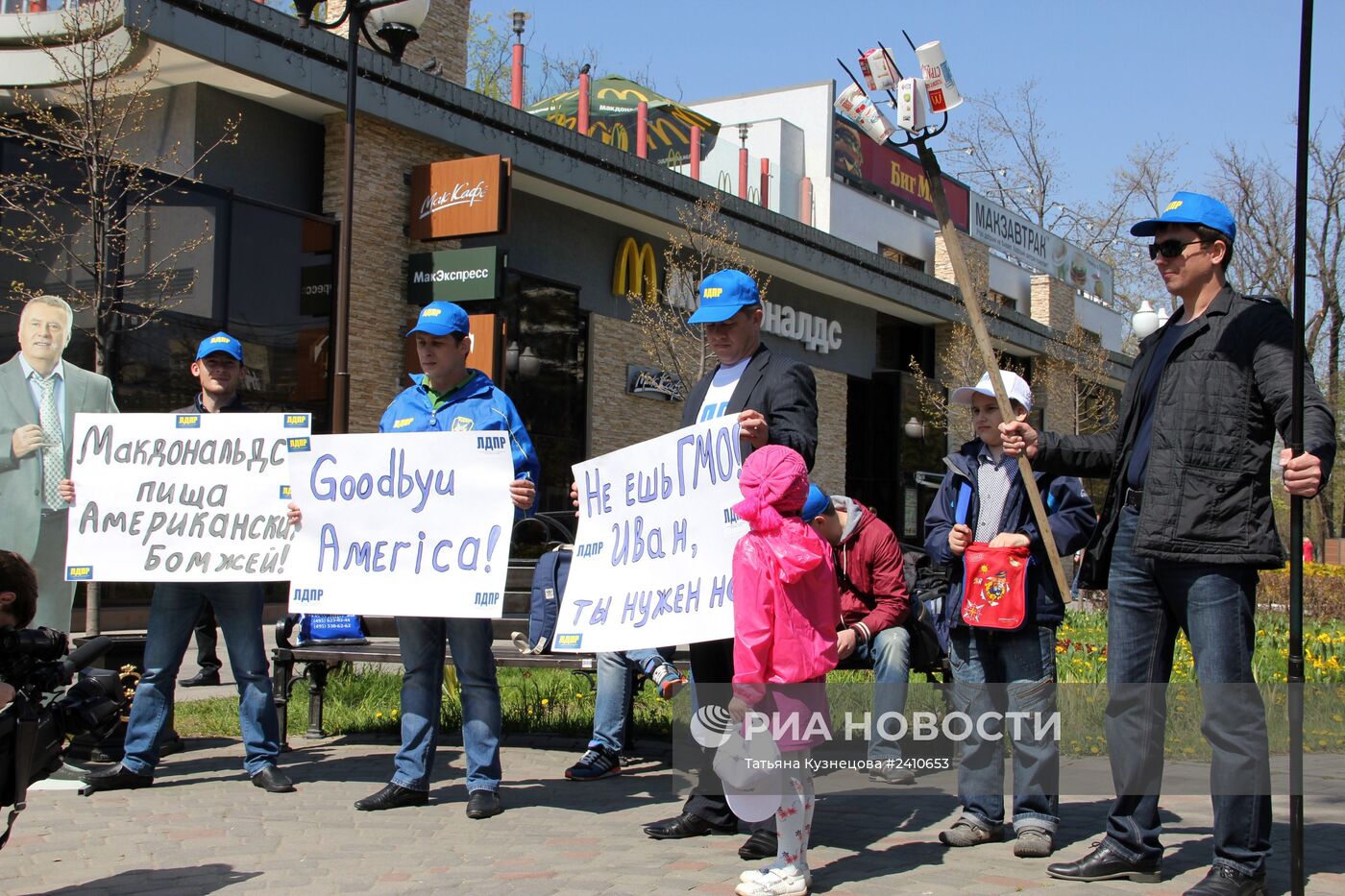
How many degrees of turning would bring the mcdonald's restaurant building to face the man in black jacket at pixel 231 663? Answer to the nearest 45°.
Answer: approximately 45° to its right

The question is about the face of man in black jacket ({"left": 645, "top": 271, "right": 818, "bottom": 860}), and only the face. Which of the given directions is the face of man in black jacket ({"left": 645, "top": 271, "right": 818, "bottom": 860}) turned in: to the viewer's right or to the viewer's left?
to the viewer's left

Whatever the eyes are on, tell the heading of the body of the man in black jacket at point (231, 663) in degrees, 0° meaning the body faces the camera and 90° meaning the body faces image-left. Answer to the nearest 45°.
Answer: approximately 0°

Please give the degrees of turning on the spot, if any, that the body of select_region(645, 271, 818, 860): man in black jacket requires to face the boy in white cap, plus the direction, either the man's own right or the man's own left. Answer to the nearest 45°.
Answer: approximately 135° to the man's own left

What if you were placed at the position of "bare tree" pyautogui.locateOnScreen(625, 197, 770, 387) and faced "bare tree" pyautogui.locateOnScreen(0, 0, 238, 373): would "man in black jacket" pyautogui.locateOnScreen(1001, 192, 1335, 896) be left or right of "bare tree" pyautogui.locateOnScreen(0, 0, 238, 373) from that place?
left

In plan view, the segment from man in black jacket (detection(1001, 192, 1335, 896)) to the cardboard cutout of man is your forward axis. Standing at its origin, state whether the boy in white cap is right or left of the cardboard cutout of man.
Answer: right

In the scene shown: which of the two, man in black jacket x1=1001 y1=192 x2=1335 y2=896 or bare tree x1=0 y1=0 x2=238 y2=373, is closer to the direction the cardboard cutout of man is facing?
the man in black jacket

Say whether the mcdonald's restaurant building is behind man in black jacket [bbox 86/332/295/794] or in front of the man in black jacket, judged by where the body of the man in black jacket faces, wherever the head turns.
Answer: behind

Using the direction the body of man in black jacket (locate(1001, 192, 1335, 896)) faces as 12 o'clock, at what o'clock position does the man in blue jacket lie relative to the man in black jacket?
The man in blue jacket is roughly at 2 o'clock from the man in black jacket.

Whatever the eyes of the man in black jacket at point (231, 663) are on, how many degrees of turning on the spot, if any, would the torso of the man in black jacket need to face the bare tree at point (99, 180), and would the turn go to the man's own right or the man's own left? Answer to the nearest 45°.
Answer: approximately 180°

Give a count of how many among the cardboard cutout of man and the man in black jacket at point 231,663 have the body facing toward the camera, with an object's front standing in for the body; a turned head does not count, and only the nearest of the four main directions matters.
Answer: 2
